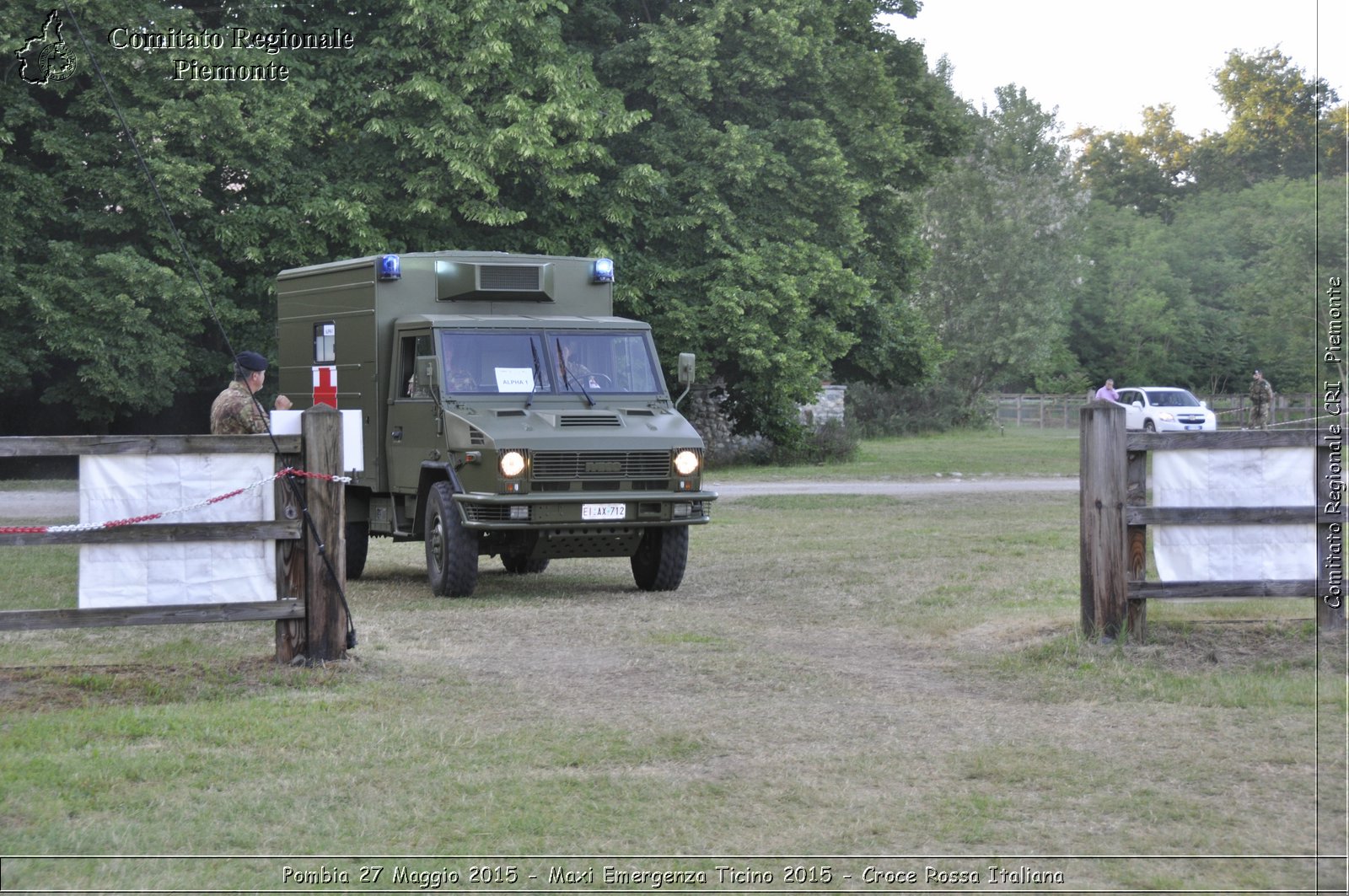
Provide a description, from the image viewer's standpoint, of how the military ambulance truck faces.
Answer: facing the viewer and to the right of the viewer

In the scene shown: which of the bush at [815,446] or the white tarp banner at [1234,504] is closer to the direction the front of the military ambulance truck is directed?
the white tarp banner

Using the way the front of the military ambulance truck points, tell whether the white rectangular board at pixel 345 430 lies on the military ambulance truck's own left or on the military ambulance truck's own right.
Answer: on the military ambulance truck's own right

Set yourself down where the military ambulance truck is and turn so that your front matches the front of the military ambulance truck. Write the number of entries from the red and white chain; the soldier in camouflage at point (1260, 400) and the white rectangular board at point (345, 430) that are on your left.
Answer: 1

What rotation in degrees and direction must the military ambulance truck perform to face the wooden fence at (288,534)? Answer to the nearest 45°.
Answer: approximately 45° to its right

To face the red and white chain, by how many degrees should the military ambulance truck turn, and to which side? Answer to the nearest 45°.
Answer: approximately 45° to its right

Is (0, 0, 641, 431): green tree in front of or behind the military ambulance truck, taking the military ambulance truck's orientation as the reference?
behind

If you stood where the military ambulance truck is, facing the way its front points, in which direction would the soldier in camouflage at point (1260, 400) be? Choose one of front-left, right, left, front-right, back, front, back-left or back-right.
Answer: left

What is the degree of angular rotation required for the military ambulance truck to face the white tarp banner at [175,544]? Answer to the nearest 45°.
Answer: approximately 45° to its right

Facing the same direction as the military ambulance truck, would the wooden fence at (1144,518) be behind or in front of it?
in front

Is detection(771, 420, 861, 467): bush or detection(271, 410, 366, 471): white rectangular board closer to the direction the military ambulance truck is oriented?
the white rectangular board

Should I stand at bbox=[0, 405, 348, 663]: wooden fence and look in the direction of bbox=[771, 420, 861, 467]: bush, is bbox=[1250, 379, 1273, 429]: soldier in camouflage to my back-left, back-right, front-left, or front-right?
front-right

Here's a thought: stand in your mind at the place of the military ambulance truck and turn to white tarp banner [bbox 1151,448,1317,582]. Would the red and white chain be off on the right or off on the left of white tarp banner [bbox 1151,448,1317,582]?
right
